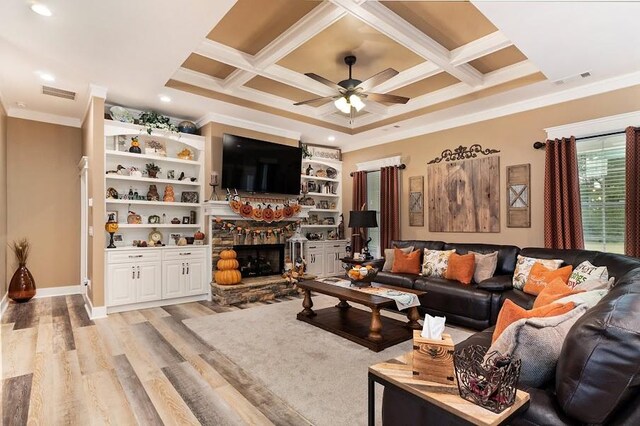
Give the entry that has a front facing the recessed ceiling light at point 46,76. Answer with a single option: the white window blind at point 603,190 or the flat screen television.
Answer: the white window blind

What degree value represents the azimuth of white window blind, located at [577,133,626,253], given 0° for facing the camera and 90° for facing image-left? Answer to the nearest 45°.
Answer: approximately 45°

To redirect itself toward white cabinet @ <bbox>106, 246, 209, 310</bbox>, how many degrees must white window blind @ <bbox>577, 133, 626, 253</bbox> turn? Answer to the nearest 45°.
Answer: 0° — it already faces it

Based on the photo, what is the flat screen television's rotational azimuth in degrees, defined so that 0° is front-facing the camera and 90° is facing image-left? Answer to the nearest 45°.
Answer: approximately 315°

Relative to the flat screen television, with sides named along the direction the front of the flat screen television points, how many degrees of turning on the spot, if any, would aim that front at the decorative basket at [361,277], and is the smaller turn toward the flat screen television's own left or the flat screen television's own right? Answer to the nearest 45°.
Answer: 0° — it already faces it

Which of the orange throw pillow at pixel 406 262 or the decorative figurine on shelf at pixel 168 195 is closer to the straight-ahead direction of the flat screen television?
the orange throw pillow

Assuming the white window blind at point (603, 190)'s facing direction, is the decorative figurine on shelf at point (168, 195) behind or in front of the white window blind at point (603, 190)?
in front

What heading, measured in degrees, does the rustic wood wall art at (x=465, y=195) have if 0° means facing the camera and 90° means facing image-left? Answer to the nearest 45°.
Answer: approximately 45°

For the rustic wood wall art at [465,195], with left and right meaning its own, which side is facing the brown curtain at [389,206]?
right

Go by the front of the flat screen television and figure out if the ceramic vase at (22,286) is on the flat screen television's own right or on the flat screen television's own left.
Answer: on the flat screen television's own right

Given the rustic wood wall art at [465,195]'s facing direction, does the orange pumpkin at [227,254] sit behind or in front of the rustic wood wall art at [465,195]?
in front

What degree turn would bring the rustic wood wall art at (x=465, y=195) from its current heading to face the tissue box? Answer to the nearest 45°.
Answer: approximately 45° to its left

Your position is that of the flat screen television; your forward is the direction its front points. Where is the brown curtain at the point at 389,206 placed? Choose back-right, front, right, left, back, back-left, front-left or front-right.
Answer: front-left
